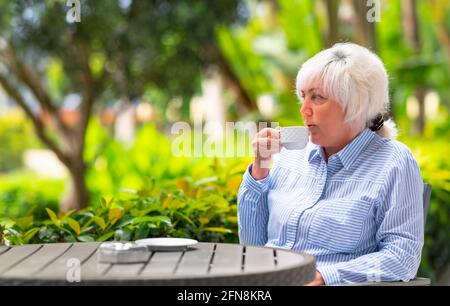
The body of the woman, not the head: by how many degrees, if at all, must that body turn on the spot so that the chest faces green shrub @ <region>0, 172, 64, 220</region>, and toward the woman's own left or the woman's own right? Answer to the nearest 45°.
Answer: approximately 90° to the woman's own right

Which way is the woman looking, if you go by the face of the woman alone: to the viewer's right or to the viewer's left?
to the viewer's left

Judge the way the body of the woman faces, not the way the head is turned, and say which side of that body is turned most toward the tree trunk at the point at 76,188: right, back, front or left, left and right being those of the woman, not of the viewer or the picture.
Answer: right

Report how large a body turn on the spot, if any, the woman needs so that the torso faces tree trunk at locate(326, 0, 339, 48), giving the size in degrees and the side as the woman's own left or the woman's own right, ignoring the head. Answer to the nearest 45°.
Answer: approximately 135° to the woman's own right

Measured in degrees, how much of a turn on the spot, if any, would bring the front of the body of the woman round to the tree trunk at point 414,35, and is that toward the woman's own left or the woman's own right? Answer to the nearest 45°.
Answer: approximately 135° to the woman's own right

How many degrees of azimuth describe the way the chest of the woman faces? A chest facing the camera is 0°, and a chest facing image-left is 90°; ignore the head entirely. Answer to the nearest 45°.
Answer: approximately 45°

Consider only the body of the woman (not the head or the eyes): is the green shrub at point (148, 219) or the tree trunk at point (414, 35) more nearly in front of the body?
the green shrub
